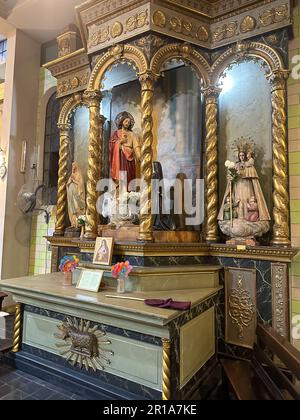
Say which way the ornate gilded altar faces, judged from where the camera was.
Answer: facing the viewer and to the left of the viewer

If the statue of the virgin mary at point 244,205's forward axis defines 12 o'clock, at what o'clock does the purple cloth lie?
The purple cloth is roughly at 1 o'clock from the statue of the virgin mary.

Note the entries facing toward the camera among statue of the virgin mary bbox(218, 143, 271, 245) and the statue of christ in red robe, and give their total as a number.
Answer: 2

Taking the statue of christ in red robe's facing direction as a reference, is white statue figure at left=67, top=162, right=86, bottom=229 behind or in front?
behind

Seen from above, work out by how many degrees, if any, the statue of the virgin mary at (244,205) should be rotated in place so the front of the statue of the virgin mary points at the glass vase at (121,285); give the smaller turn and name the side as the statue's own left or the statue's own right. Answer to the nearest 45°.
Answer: approximately 45° to the statue's own right

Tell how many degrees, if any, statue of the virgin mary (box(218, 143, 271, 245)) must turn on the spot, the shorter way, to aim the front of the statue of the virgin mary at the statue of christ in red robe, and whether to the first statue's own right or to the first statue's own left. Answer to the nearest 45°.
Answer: approximately 90° to the first statue's own right

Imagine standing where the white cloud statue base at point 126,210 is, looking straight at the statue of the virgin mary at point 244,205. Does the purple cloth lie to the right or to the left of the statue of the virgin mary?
right

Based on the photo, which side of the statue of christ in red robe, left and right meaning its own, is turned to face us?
front

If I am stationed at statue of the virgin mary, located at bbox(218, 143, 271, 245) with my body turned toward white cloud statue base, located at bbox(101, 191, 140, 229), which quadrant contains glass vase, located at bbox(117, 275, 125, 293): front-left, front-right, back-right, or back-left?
front-left

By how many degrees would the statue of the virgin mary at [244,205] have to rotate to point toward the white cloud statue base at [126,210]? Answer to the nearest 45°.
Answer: approximately 90° to its right
